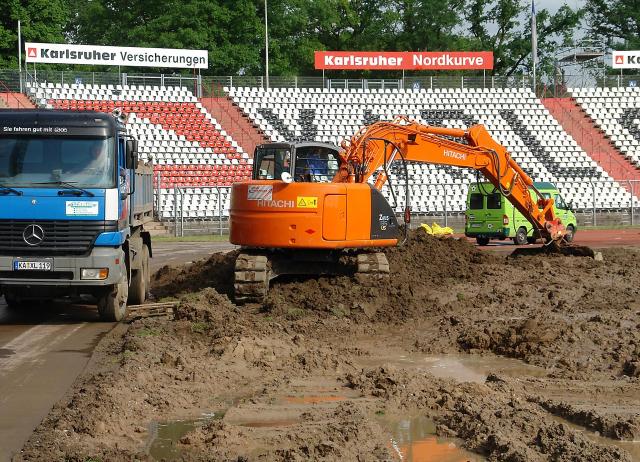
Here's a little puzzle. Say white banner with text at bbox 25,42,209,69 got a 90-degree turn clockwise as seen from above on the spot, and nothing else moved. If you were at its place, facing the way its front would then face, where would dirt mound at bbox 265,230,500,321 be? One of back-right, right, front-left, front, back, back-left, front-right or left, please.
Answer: left

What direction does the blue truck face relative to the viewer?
toward the camera

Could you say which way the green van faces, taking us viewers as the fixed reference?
facing away from the viewer and to the right of the viewer

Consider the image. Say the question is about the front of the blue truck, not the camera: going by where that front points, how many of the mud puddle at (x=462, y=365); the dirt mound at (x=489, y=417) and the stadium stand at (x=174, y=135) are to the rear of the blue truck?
1

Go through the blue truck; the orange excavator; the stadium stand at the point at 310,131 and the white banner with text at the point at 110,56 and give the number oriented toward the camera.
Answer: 3

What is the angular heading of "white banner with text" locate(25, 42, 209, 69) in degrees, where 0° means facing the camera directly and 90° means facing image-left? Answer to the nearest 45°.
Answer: approximately 0°

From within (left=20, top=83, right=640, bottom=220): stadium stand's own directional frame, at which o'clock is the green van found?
The green van is roughly at 11 o'clock from the stadium stand.

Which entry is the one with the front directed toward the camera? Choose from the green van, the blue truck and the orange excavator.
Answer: the blue truck

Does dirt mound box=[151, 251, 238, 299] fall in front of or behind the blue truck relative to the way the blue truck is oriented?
behind

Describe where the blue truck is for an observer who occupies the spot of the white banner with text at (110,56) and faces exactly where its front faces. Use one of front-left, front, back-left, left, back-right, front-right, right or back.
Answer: front

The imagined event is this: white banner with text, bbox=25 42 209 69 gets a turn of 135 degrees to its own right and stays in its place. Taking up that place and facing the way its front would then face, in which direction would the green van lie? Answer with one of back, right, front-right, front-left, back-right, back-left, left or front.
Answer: back

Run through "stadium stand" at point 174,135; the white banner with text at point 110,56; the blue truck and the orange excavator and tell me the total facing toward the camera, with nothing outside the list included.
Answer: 3

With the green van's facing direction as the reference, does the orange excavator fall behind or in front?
behind

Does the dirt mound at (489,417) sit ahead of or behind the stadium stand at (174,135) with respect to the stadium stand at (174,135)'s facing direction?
ahead

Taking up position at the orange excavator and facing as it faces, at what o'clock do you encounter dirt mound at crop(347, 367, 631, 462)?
The dirt mound is roughly at 4 o'clock from the orange excavator.
